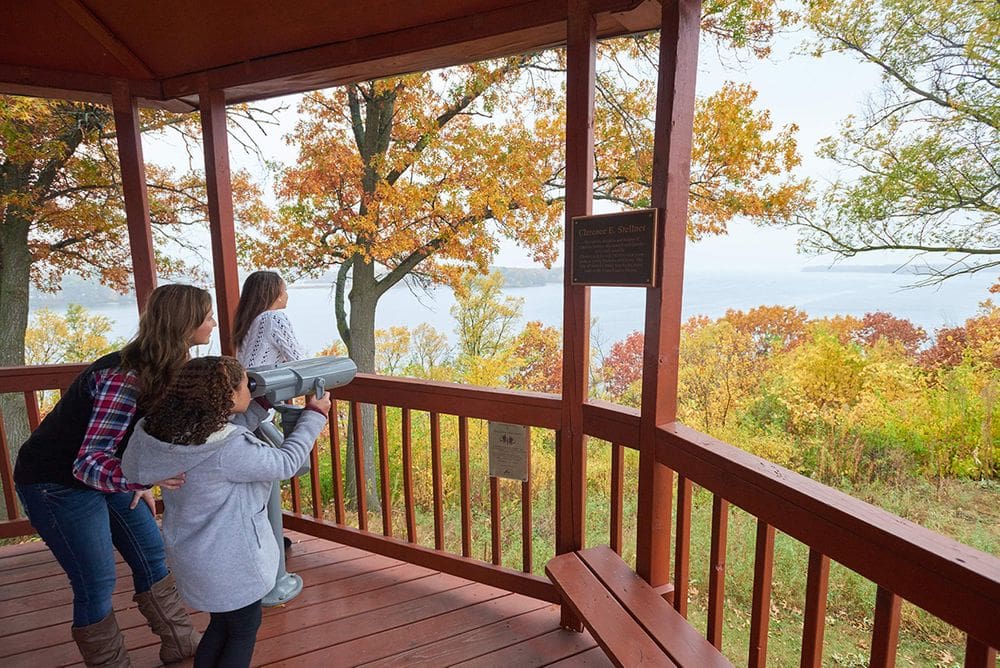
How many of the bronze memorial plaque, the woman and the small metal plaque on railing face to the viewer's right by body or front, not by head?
1

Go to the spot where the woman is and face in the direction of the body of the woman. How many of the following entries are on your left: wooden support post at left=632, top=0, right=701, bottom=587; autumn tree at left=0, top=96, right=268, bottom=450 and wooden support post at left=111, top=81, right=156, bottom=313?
2

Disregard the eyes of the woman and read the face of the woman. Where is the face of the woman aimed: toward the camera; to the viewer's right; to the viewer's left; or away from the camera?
to the viewer's right

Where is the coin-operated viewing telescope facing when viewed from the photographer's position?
facing away from the viewer and to the right of the viewer

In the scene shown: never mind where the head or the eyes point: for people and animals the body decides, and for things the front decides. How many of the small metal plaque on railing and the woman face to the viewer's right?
1

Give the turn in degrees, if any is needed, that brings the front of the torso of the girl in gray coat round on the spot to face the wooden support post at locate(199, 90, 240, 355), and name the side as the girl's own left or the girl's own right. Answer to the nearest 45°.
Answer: approximately 45° to the girl's own left

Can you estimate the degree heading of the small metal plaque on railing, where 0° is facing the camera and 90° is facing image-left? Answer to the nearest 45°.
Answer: approximately 45°

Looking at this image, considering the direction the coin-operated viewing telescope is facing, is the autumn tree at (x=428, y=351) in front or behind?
in front

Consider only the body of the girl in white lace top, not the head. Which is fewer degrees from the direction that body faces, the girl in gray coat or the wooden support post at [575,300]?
the wooden support post

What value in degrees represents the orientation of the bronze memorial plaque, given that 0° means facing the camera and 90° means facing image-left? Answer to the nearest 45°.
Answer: approximately 45°

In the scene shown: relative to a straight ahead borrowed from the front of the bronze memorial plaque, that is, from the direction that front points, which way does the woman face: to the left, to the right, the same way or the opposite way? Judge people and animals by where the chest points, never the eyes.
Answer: the opposite way

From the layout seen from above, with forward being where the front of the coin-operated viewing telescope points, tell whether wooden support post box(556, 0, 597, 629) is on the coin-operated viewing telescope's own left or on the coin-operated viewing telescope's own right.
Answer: on the coin-operated viewing telescope's own right
